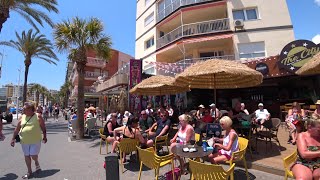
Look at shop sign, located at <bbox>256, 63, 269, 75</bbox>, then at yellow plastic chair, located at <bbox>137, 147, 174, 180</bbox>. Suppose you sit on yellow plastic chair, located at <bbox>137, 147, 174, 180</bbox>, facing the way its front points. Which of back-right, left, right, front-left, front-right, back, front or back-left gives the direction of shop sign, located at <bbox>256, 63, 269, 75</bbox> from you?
front

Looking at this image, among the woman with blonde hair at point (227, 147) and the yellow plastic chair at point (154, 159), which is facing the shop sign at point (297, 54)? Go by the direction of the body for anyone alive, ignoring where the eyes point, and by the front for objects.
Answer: the yellow plastic chair

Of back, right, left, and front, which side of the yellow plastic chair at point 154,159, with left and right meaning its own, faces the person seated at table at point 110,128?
left

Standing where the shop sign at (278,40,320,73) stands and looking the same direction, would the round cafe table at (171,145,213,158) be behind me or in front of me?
in front

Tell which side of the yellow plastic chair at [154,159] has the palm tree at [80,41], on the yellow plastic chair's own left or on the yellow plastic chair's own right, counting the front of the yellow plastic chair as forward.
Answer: on the yellow plastic chair's own left

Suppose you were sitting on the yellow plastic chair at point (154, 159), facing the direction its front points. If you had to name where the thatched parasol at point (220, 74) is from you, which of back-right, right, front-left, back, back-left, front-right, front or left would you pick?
front

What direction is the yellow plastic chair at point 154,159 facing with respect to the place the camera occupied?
facing away from the viewer and to the right of the viewer

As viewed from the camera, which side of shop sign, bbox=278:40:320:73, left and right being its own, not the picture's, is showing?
front

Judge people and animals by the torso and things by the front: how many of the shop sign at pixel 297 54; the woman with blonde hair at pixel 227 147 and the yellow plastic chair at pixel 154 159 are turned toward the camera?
1

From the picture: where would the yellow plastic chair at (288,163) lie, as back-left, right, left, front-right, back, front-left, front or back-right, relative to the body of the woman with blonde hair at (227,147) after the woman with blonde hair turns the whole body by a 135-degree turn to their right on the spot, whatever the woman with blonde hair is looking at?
right

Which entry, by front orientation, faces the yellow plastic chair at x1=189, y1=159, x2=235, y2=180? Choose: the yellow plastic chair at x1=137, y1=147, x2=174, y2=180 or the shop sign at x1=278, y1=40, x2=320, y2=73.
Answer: the shop sign

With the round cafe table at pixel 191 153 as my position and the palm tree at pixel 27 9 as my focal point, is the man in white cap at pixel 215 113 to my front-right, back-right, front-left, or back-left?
front-right
